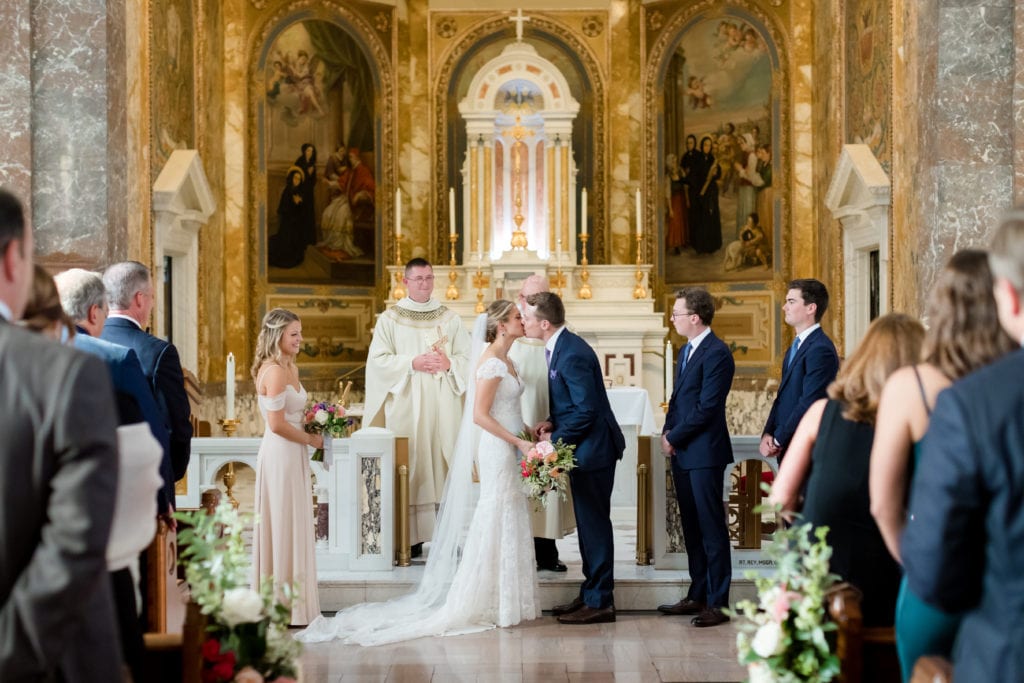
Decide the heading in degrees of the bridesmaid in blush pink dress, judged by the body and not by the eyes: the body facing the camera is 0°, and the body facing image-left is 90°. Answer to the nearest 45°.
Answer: approximately 270°

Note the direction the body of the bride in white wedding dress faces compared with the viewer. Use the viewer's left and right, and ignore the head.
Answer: facing to the right of the viewer

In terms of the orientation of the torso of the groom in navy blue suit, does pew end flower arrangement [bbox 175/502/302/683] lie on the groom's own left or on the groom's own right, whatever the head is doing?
on the groom's own left

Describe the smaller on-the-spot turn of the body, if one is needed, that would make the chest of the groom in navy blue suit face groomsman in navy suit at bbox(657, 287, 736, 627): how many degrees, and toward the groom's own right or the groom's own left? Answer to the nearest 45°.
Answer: approximately 180°

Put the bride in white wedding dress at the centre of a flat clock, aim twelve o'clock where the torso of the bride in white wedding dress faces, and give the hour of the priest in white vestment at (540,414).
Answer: The priest in white vestment is roughly at 10 o'clock from the bride in white wedding dress.

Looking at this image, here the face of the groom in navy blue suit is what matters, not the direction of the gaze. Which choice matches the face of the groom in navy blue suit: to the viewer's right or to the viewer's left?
to the viewer's left

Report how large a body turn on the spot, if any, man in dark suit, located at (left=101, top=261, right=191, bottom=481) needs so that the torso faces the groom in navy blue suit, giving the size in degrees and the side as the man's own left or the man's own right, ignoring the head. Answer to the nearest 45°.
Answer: approximately 45° to the man's own right

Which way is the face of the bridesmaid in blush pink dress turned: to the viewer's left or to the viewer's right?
to the viewer's right

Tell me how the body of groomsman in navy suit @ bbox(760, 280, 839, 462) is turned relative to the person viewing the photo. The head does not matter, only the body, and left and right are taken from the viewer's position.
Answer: facing to the left of the viewer
